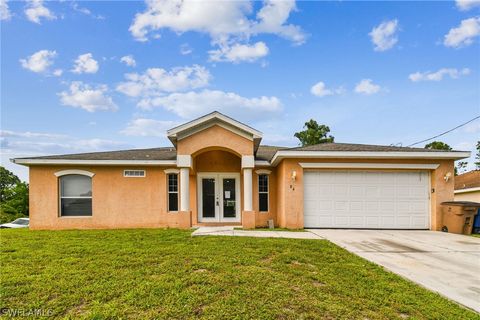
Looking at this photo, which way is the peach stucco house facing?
toward the camera

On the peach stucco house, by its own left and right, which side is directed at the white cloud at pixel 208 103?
back

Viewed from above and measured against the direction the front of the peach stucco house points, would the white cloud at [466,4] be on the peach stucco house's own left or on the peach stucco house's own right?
on the peach stucco house's own left

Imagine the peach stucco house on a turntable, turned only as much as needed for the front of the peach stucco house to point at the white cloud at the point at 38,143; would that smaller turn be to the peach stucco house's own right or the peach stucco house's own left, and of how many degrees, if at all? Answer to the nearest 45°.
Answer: approximately 135° to the peach stucco house's own right
